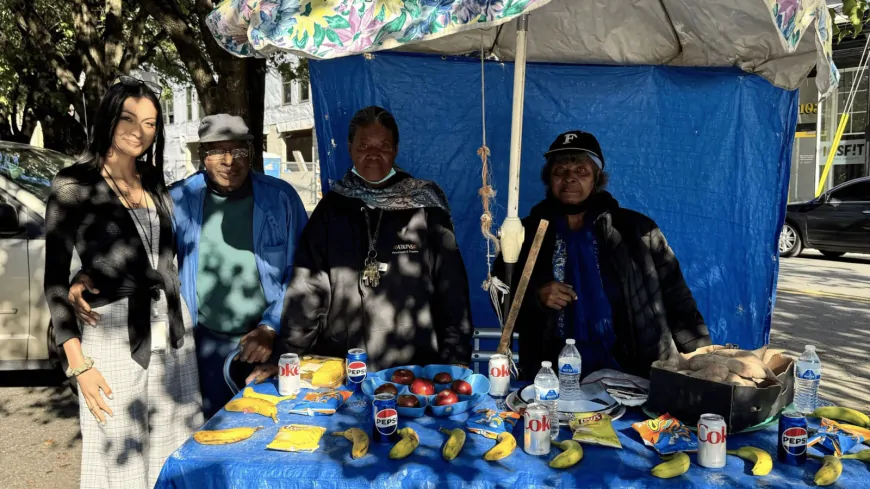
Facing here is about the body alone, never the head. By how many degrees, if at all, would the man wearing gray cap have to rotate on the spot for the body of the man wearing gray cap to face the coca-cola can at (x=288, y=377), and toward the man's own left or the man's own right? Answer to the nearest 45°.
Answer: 0° — they already face it

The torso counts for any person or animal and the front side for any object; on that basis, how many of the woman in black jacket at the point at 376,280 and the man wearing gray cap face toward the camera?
2

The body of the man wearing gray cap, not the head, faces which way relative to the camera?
toward the camera

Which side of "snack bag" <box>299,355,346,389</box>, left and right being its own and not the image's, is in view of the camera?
front

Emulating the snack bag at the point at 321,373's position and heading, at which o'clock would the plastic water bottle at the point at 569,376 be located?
The plastic water bottle is roughly at 10 o'clock from the snack bag.

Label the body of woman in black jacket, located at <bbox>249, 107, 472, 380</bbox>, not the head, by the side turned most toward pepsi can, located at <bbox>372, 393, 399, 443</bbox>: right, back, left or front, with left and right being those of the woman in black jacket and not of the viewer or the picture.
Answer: front

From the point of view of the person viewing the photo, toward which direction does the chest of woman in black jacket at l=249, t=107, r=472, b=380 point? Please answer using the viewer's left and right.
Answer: facing the viewer

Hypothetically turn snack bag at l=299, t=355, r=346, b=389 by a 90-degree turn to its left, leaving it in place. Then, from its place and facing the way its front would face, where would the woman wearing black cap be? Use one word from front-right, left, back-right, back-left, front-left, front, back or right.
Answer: front

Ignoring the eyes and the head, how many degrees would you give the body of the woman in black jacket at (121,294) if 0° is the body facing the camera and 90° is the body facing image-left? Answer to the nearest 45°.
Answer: approximately 315°
